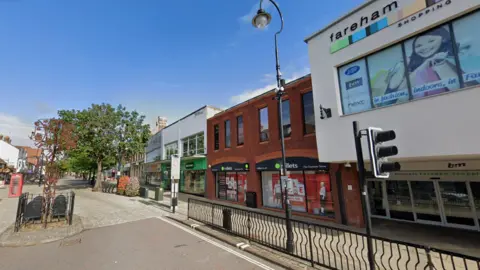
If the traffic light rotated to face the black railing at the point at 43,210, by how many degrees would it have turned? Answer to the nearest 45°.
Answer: approximately 180°

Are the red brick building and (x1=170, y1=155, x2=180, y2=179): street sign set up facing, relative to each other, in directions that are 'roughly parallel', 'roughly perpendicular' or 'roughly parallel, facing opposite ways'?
roughly perpendicular

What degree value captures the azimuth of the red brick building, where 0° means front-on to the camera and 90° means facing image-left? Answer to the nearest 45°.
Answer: approximately 45°

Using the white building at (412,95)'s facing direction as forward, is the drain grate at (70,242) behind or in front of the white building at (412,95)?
in front

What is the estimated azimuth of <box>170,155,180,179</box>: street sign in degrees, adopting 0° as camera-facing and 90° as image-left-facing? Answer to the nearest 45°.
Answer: approximately 0°

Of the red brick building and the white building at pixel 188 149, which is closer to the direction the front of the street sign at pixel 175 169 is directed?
the red brick building

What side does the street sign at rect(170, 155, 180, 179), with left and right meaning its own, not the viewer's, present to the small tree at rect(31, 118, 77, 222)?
right

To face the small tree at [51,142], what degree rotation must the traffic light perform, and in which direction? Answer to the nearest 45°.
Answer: approximately 180°

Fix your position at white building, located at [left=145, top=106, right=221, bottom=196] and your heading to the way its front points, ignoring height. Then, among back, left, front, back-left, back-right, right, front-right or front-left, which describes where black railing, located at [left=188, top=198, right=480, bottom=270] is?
front-left

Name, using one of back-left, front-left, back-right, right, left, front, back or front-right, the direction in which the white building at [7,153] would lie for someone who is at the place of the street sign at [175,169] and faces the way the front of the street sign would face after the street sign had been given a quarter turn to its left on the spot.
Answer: back-left

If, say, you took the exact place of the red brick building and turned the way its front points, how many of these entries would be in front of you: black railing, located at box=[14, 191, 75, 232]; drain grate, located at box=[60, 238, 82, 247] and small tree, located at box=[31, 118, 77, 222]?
3

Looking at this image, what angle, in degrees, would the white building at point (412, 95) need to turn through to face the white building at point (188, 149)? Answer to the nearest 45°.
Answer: approximately 45° to its right
